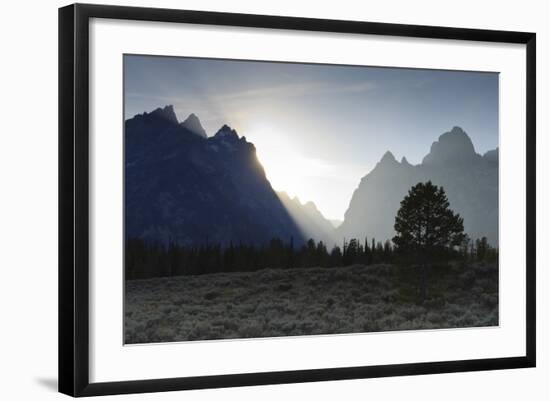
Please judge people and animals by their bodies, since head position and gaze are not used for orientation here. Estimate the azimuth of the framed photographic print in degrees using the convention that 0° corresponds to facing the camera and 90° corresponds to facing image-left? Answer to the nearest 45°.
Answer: approximately 315°
